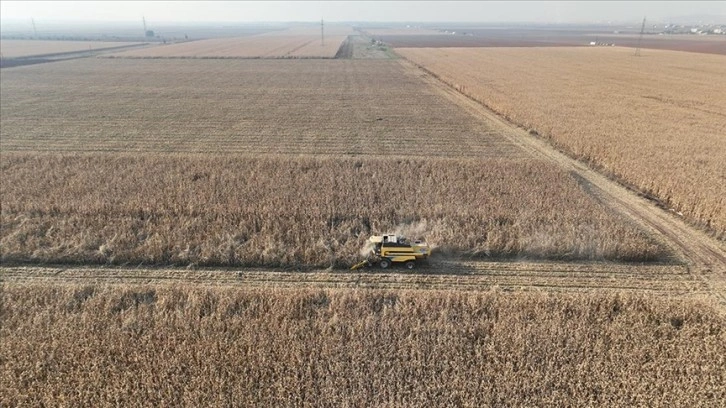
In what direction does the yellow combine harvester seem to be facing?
to the viewer's left
